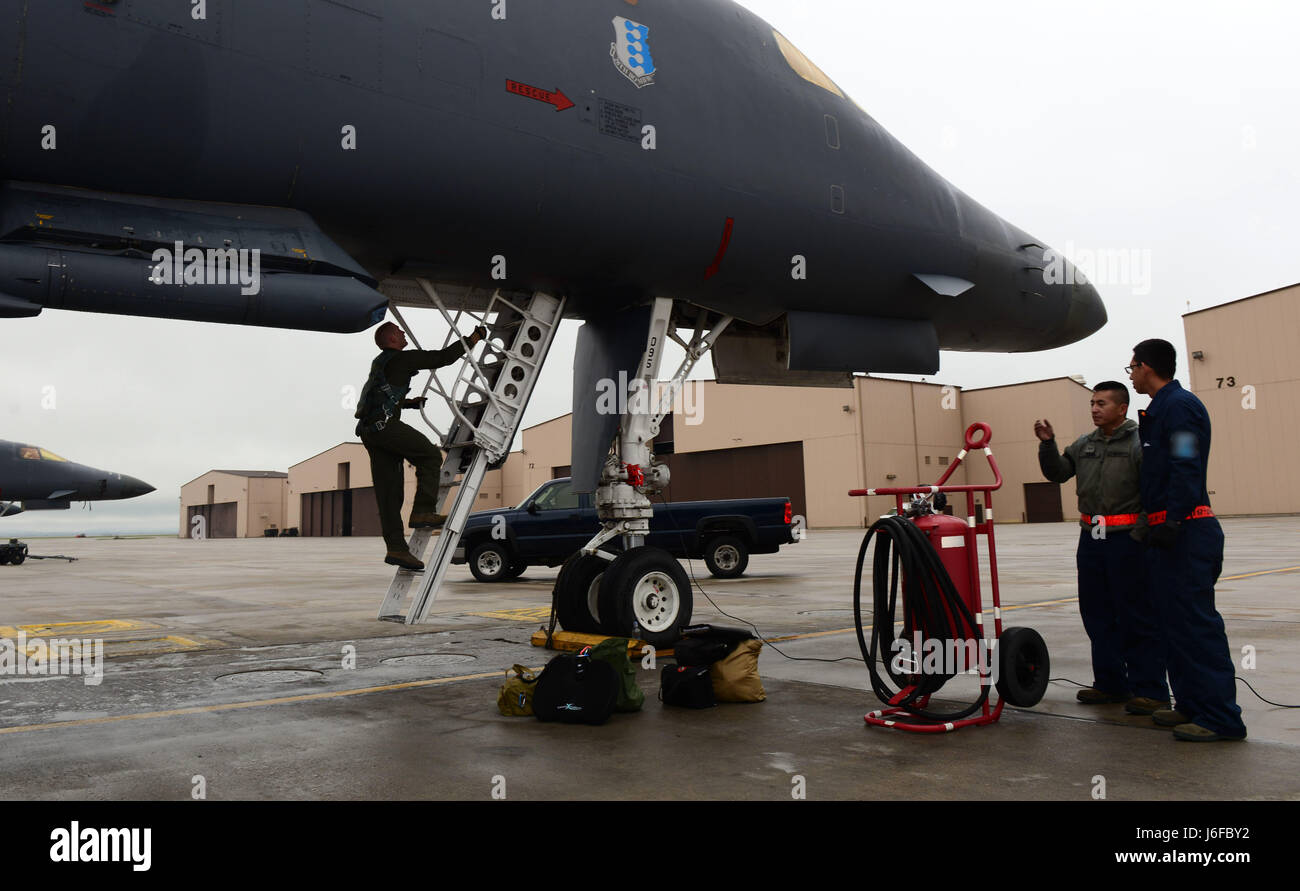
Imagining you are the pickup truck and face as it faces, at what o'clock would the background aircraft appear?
The background aircraft is roughly at 1 o'clock from the pickup truck.

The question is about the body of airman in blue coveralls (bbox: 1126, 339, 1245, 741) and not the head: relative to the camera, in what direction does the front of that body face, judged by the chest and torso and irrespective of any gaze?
to the viewer's left

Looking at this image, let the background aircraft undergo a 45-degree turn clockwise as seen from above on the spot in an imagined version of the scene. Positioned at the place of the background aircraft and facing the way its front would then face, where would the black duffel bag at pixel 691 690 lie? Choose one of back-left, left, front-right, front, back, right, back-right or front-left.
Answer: front-right

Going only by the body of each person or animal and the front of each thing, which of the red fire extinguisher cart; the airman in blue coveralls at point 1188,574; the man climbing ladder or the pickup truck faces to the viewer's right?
the man climbing ladder

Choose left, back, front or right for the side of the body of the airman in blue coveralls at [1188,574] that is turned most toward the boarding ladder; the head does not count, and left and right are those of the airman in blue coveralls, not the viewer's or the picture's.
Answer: front

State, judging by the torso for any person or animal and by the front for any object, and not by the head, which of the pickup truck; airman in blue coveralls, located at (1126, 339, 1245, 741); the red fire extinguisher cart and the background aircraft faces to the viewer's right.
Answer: the background aircraft

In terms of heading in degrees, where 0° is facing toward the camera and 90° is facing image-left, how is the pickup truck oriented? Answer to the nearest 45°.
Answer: approximately 90°

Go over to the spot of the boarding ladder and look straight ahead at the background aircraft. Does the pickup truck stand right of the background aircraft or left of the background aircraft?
right

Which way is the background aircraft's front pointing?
to the viewer's right

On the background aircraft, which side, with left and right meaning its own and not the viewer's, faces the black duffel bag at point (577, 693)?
right

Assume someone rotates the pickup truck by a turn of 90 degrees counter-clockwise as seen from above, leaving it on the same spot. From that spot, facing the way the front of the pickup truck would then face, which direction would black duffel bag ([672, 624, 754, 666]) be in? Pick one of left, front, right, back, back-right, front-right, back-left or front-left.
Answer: front

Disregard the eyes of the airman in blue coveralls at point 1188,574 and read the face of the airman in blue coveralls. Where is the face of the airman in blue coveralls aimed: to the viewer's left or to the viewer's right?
to the viewer's left
